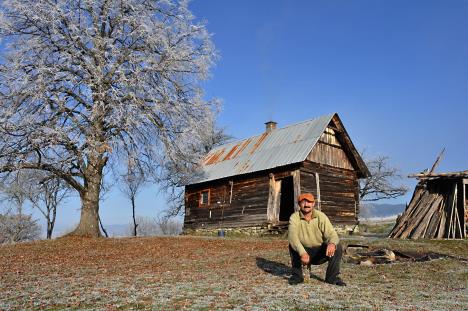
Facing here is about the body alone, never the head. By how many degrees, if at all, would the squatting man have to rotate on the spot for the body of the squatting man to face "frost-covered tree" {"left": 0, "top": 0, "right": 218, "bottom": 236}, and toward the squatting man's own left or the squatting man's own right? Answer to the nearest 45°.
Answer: approximately 135° to the squatting man's own right

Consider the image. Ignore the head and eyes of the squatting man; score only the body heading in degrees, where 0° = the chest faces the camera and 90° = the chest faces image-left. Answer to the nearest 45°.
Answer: approximately 0°

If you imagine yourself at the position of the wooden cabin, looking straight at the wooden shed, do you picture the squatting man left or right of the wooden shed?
right

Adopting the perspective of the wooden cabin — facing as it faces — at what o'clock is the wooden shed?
The wooden shed is roughly at 9 o'clock from the wooden cabin.

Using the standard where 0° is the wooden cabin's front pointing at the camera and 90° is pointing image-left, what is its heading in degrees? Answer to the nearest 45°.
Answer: approximately 45°

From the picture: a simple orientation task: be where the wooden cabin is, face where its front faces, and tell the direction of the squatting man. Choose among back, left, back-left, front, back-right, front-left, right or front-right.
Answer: front-left

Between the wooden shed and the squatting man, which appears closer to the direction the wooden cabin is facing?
the squatting man

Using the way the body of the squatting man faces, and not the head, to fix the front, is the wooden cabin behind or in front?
behind

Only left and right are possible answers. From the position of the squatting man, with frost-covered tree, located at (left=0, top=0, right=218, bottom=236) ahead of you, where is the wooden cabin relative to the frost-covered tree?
right
